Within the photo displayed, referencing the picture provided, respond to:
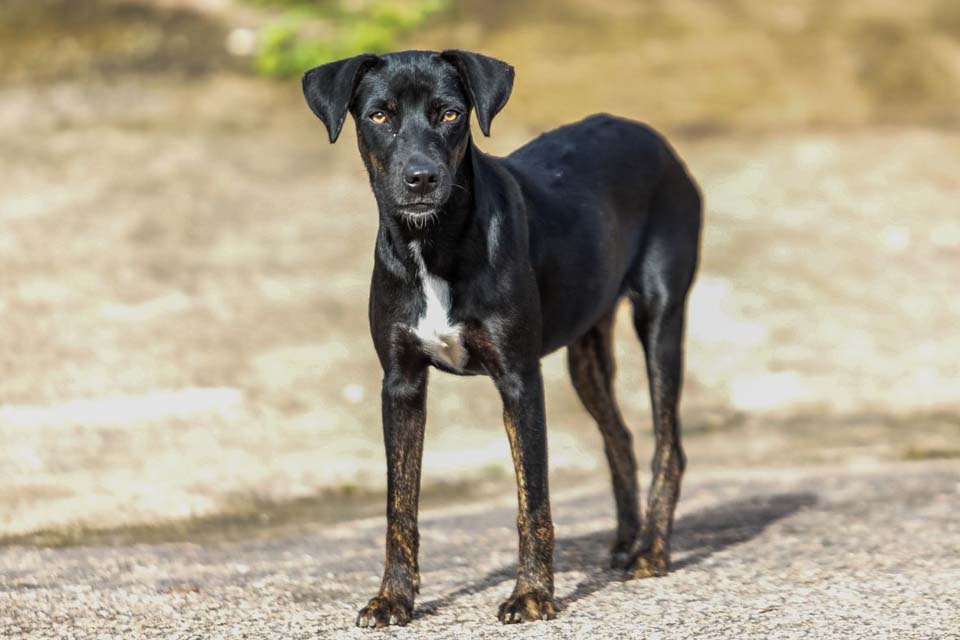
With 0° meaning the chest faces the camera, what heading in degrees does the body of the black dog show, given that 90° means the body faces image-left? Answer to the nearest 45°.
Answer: approximately 45°

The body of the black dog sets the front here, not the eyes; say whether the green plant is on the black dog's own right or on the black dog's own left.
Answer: on the black dog's own right
